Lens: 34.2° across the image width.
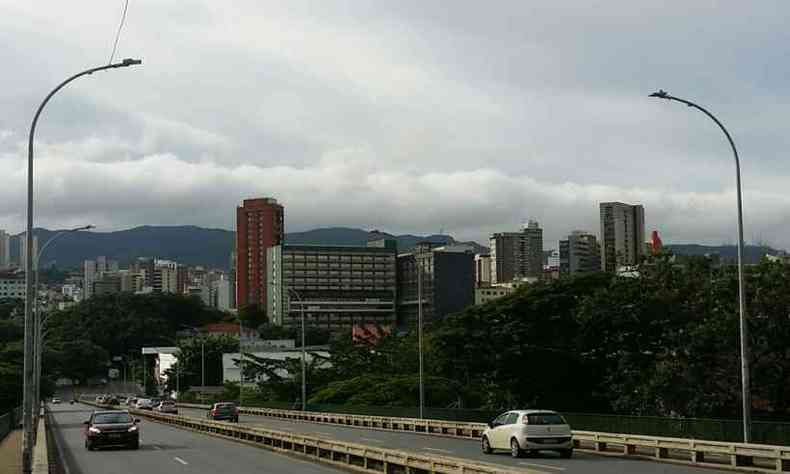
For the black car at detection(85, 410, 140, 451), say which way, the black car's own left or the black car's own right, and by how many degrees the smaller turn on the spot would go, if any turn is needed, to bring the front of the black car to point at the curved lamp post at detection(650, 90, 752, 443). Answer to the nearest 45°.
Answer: approximately 45° to the black car's own left

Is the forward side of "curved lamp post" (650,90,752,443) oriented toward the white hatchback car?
yes

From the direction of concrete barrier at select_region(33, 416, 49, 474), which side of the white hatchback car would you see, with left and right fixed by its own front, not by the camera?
left

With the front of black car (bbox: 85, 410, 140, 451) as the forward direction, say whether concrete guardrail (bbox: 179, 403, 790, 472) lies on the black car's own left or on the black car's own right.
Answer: on the black car's own left

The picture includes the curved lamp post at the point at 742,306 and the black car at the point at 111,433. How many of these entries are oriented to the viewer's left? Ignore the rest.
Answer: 1

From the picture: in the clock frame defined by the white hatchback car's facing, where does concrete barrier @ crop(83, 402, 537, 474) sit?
The concrete barrier is roughly at 9 o'clock from the white hatchback car.

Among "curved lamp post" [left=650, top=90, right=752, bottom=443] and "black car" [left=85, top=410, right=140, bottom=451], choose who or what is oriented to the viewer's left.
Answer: the curved lamp post

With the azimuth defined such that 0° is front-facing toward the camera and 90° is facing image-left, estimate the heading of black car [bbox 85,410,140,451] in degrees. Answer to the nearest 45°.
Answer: approximately 0°

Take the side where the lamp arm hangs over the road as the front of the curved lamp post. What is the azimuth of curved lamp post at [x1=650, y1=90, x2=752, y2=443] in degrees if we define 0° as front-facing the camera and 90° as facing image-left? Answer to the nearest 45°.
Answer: approximately 90°

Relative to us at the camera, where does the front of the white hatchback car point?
facing away from the viewer and to the left of the viewer
